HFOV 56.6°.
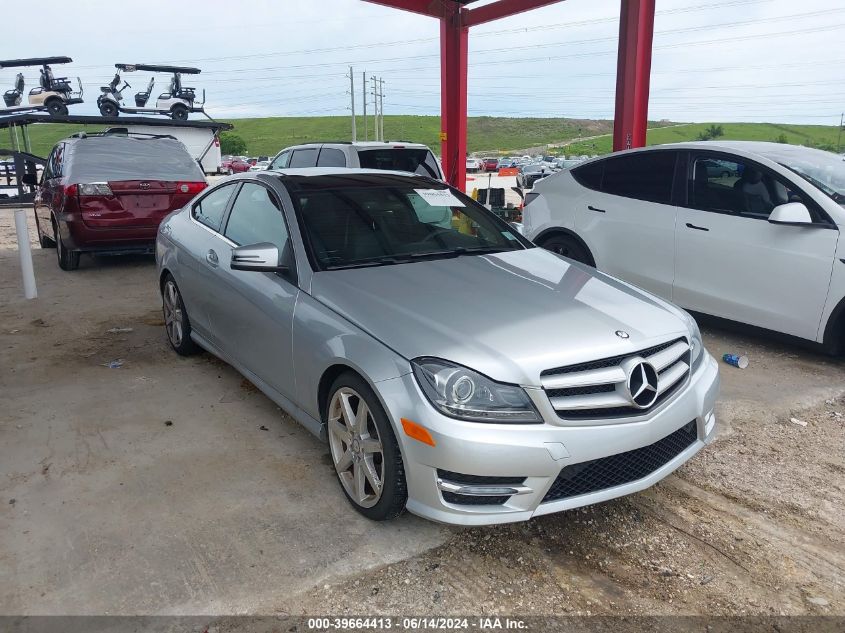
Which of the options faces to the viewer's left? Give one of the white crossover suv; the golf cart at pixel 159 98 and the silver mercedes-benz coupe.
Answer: the golf cart

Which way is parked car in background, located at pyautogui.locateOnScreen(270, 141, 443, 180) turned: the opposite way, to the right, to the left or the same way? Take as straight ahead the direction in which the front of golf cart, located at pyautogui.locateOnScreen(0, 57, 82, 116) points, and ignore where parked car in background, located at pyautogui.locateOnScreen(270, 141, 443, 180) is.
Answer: to the right

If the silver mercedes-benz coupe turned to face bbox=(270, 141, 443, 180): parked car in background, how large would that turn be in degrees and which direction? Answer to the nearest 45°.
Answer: approximately 135° to its left

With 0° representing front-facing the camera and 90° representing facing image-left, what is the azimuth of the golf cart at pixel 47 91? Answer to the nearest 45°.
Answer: approximately 90°

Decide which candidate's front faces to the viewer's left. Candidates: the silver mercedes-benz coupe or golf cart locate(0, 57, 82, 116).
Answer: the golf cart

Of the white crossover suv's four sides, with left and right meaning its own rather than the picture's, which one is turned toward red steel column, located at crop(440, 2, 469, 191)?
back

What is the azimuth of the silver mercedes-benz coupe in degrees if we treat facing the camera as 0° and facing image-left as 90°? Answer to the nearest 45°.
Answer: approximately 315°

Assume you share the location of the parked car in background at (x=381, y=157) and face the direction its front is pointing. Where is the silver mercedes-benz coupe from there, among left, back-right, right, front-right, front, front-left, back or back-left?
back-left

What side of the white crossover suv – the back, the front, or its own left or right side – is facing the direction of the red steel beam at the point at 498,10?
back

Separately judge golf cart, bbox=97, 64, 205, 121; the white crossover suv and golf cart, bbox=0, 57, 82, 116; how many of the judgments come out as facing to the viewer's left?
2

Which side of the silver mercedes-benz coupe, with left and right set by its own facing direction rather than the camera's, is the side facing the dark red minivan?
back
